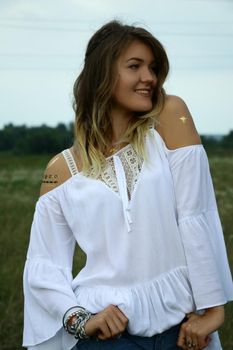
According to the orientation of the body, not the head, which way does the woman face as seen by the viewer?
toward the camera

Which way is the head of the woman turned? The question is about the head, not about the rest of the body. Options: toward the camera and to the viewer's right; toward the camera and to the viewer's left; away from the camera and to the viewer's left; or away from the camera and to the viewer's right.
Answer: toward the camera and to the viewer's right
